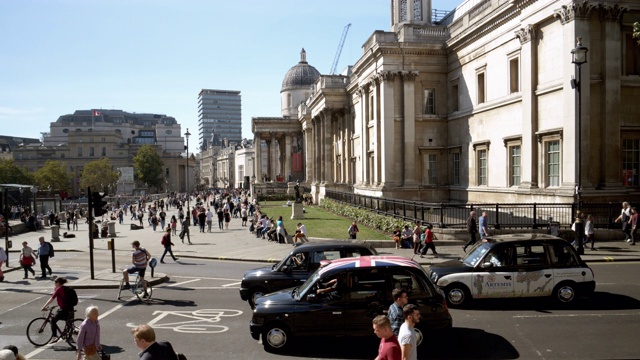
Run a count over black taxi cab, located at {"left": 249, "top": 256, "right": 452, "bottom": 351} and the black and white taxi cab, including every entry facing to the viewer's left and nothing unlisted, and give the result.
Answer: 2

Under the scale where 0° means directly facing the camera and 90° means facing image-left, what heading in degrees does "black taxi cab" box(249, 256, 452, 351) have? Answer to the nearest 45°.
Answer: approximately 90°

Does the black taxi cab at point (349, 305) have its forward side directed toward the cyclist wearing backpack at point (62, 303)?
yes

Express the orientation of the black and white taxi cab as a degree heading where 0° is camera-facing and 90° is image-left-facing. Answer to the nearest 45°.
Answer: approximately 90°

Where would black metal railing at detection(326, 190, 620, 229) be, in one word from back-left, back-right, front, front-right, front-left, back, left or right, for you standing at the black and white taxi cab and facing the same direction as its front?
right

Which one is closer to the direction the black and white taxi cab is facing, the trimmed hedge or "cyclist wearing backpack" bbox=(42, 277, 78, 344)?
the cyclist wearing backpack

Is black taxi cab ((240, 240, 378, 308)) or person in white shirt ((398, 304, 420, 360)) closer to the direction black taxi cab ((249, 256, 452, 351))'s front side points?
the black taxi cab

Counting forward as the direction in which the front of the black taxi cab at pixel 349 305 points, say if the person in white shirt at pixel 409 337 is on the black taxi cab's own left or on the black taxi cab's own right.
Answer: on the black taxi cab's own left

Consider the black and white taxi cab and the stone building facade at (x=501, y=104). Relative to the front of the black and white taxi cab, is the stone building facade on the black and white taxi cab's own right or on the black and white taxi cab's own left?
on the black and white taxi cab's own right

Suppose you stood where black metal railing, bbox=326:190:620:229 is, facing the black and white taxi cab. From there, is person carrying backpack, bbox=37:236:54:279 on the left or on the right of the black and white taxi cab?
right

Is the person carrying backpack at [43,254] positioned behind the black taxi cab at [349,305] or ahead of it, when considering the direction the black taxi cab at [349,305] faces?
ahead

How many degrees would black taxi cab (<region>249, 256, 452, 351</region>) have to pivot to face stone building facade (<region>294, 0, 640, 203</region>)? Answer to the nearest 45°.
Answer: approximately 135° to its right
